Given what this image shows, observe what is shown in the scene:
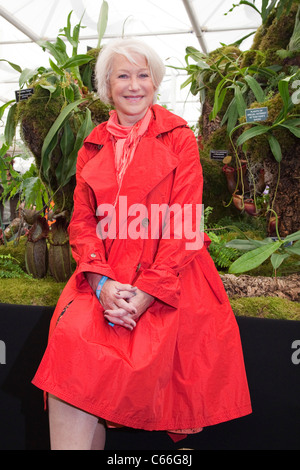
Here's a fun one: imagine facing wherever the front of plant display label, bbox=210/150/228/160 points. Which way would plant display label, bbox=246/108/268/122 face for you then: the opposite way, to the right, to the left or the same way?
the same way

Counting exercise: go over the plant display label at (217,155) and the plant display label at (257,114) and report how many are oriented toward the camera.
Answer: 2

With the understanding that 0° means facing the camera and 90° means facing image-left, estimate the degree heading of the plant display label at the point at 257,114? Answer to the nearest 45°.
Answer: approximately 0°

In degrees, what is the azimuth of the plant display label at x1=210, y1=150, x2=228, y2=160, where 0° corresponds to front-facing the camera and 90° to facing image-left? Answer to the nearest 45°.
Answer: approximately 0°

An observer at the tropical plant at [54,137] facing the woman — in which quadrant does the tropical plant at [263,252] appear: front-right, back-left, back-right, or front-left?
front-left

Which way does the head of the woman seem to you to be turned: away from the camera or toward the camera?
toward the camera

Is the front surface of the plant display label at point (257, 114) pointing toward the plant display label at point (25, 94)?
no

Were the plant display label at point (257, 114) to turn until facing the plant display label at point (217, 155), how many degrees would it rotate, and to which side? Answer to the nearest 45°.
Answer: approximately 135° to its right

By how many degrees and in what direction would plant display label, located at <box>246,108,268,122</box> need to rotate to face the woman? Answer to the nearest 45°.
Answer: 0° — it already faces them

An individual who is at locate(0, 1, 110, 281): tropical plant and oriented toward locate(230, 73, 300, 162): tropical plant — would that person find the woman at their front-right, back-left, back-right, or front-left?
front-right

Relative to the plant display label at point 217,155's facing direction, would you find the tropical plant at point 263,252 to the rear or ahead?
ahead

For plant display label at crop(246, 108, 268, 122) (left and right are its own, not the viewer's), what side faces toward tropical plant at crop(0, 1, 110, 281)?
right

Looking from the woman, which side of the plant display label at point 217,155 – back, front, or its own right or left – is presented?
front
